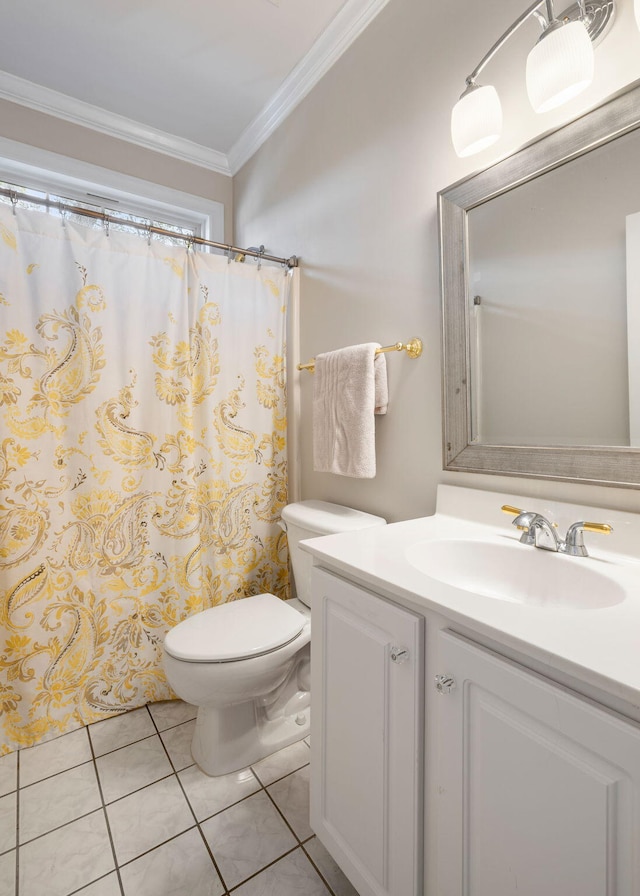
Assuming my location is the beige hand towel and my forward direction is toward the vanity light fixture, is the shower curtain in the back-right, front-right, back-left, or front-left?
back-right

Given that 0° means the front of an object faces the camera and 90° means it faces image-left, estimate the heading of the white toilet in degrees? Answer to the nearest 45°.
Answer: approximately 45°

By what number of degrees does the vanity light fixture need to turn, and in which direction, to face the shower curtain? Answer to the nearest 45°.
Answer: approximately 45° to its right

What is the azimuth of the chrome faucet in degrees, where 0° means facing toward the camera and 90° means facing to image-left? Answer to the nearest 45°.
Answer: approximately 45°

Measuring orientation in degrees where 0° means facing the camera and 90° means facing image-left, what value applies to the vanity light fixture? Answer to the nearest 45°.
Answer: approximately 45°

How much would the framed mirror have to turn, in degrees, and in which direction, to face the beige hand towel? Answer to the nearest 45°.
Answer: approximately 45° to its right

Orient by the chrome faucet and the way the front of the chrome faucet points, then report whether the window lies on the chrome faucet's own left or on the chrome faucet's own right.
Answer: on the chrome faucet's own right

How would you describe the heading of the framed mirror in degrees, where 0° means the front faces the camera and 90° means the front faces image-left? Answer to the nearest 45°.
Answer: approximately 45°
